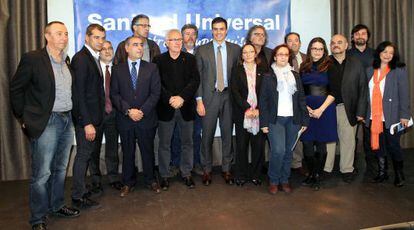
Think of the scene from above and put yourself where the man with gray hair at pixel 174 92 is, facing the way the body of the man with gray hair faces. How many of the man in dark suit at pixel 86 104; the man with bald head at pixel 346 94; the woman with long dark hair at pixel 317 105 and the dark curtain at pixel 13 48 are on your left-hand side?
2

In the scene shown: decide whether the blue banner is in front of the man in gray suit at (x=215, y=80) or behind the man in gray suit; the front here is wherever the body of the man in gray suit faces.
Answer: behind

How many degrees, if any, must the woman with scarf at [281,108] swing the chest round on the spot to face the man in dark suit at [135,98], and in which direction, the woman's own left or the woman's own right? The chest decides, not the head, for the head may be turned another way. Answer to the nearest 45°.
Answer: approximately 90° to the woman's own right

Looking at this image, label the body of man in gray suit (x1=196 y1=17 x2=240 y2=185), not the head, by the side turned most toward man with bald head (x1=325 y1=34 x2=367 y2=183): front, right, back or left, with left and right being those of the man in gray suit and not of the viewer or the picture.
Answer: left

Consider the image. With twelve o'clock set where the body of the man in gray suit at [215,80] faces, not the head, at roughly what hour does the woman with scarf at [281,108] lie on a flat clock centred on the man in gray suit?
The woman with scarf is roughly at 10 o'clock from the man in gray suit.

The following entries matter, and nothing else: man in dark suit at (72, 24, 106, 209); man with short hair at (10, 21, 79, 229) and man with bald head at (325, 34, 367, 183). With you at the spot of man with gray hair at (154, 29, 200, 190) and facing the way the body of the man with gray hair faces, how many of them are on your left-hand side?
1

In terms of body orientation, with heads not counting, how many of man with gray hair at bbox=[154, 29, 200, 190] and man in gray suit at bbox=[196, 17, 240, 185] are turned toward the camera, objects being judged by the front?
2

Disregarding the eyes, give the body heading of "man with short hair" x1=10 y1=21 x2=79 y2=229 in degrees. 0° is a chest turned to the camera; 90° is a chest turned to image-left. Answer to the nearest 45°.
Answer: approximately 315°

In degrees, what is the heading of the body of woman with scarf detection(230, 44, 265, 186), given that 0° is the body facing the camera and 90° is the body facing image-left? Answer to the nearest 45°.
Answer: approximately 0°
